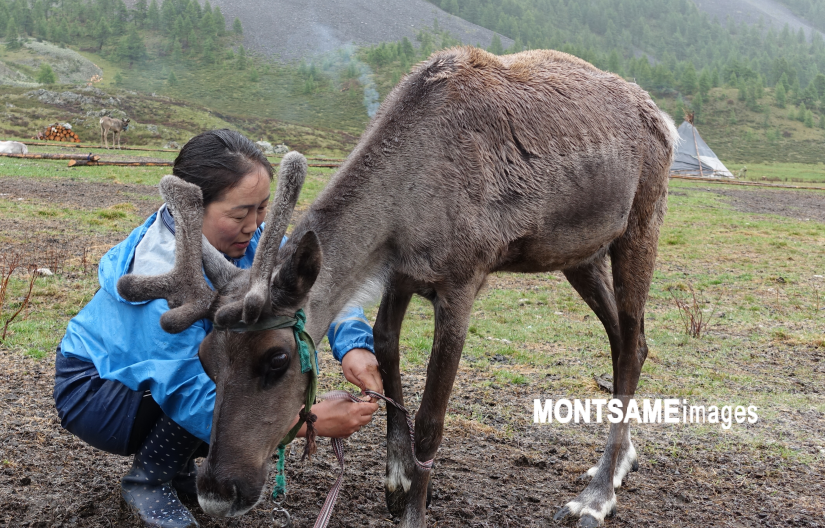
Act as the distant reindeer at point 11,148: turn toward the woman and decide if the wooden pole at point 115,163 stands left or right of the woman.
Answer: left

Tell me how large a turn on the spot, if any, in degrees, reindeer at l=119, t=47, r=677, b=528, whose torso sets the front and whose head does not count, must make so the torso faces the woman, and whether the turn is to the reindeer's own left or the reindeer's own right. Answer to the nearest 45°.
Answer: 0° — it already faces them

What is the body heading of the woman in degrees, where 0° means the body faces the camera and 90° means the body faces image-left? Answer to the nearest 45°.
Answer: approximately 270°

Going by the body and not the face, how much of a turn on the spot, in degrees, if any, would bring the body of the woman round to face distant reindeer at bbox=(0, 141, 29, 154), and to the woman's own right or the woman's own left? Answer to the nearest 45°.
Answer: approximately 90° to the woman's own left

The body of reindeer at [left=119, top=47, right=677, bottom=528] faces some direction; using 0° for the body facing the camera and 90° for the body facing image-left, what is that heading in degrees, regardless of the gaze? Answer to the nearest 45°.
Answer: approximately 45°

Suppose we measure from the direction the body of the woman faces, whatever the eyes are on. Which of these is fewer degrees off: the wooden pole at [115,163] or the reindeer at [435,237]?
the reindeer

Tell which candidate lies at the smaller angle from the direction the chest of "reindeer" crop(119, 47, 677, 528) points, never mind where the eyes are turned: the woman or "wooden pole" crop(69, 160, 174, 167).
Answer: the woman

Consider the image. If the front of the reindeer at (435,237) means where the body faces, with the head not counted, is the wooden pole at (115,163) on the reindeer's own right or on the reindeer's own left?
on the reindeer's own right

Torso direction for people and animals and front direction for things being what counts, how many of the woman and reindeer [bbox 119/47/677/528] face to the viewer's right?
1

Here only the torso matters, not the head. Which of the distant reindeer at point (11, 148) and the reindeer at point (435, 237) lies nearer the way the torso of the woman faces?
the reindeer

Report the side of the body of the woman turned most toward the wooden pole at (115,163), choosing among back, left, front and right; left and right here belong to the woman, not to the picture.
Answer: left
